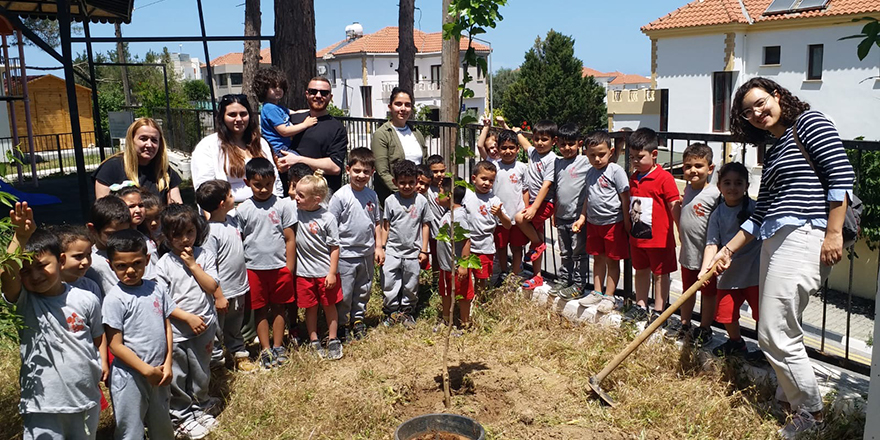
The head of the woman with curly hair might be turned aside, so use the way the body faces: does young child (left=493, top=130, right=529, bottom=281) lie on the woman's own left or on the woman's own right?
on the woman's own right

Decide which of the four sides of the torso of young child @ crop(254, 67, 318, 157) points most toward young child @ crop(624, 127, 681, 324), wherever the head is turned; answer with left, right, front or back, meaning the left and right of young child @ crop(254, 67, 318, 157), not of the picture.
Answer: front

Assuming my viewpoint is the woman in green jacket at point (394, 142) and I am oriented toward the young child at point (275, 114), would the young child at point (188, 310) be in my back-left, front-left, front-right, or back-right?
front-left

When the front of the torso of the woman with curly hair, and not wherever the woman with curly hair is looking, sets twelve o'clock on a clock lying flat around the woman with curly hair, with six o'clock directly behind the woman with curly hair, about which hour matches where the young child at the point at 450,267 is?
The young child is roughly at 2 o'clock from the woman with curly hair.

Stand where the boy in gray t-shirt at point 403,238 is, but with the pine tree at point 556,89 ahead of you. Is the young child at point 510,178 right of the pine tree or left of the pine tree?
right

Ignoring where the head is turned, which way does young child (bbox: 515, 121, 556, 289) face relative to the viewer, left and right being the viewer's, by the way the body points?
facing the viewer and to the left of the viewer

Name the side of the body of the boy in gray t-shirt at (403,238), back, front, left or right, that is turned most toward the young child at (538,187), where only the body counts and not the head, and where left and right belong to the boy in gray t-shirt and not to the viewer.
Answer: left

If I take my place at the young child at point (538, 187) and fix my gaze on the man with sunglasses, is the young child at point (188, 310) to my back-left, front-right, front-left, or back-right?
front-left

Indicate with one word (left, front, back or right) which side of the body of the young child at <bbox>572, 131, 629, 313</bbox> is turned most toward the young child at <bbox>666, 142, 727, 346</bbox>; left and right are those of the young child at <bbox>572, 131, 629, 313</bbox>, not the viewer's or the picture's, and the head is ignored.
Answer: left

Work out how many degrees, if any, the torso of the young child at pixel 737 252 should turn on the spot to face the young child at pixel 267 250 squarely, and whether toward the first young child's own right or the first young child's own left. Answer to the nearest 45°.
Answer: approximately 45° to the first young child's own right

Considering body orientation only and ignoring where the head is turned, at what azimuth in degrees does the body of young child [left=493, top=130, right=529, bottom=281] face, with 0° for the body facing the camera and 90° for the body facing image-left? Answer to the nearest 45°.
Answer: approximately 0°

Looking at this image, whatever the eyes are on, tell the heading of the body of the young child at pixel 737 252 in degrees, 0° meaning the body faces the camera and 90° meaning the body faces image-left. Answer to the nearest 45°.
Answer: approximately 45°

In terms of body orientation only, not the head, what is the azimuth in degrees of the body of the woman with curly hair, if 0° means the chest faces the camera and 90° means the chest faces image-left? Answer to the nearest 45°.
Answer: approximately 45°

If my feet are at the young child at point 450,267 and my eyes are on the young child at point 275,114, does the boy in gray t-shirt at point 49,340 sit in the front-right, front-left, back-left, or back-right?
front-left

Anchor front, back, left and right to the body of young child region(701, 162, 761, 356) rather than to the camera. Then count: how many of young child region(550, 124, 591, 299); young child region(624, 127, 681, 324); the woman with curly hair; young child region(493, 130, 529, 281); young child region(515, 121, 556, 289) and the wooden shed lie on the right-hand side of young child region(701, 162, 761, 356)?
5

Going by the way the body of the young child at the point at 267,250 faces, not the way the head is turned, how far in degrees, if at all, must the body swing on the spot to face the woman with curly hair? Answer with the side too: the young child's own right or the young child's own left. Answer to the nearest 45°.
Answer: approximately 45° to the young child's own left

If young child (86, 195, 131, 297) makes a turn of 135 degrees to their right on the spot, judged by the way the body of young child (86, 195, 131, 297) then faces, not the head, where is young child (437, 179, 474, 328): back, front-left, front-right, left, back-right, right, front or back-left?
back

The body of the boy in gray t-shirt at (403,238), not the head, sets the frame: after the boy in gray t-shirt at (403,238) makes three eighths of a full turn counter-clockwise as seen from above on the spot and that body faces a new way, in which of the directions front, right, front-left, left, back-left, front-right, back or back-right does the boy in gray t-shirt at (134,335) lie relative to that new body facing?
back

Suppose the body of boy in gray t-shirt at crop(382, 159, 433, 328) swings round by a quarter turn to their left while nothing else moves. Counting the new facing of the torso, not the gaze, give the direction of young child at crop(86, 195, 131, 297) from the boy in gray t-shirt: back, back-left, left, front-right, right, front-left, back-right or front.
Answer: back-right
